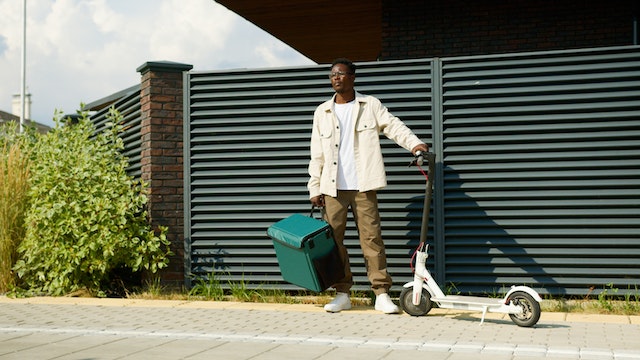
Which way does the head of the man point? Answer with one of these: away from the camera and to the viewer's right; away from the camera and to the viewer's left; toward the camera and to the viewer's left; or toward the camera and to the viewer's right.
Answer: toward the camera and to the viewer's left

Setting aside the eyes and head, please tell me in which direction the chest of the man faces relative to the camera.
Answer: toward the camera

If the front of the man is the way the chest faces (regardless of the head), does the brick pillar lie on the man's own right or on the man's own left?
on the man's own right

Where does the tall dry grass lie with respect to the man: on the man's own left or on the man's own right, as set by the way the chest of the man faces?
on the man's own right

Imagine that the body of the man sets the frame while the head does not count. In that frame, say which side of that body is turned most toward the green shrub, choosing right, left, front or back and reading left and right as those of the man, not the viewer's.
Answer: right

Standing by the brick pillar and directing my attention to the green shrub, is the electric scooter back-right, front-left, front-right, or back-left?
back-left
